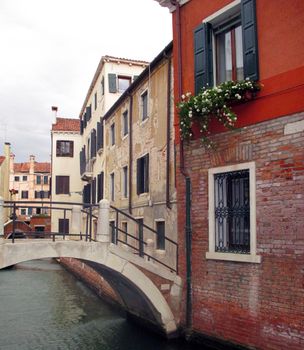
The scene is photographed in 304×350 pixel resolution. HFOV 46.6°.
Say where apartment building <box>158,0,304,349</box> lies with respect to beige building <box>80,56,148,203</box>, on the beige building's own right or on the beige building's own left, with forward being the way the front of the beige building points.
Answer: on the beige building's own left

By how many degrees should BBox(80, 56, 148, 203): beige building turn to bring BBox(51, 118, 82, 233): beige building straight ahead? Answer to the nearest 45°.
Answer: approximately 90° to its right

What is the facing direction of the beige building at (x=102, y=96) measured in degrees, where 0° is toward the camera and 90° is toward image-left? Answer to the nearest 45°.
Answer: approximately 90°

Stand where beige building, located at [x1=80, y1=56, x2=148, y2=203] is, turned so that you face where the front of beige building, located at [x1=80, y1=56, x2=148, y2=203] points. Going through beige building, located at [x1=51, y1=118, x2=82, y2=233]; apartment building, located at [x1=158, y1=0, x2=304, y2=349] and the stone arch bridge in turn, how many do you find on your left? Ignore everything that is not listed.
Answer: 2

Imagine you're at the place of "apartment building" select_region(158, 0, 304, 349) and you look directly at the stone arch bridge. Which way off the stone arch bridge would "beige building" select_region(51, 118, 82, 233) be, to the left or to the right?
right

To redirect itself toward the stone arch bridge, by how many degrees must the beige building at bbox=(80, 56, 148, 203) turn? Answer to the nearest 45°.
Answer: approximately 90° to its left
